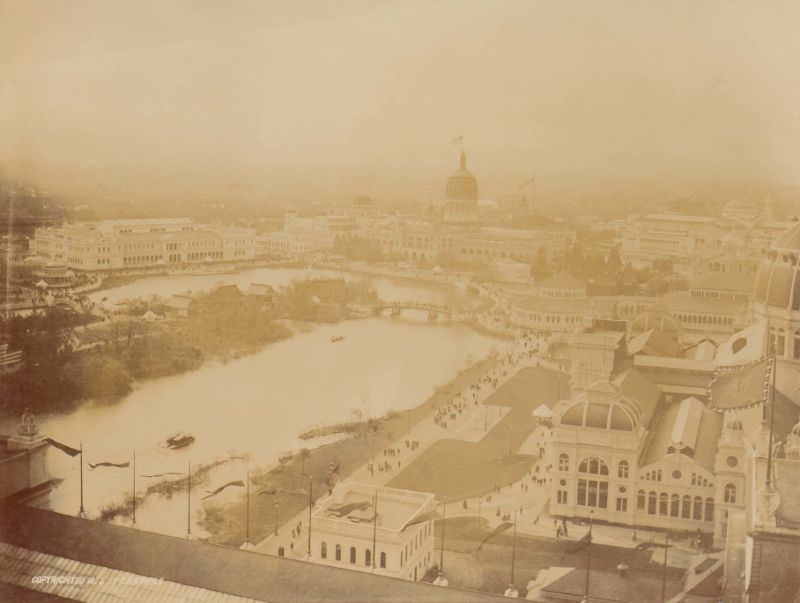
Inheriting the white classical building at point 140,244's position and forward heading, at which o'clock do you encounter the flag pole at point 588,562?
The flag pole is roughly at 12 o'clock from the white classical building.

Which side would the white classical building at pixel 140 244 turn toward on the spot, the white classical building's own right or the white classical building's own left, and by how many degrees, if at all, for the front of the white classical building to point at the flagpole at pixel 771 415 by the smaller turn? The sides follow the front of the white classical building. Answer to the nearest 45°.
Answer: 0° — it already faces it

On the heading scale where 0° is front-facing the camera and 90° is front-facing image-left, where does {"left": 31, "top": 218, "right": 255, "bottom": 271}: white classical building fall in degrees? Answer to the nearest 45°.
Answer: approximately 315°

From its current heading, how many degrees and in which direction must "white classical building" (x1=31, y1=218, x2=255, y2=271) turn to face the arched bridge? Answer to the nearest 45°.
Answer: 0° — it already faces it

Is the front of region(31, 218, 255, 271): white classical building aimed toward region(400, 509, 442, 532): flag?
yes
